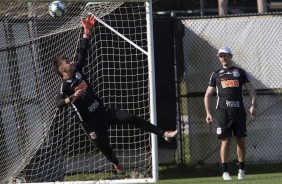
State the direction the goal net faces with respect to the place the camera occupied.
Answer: facing the viewer

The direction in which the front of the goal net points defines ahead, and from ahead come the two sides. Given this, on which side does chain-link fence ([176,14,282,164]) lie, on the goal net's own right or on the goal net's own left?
on the goal net's own left

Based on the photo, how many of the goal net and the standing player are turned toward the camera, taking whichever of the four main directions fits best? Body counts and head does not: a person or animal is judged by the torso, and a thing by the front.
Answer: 2

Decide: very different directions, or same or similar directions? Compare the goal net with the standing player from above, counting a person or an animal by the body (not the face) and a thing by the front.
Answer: same or similar directions

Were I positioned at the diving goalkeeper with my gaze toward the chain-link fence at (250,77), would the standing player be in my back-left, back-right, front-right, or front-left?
front-right

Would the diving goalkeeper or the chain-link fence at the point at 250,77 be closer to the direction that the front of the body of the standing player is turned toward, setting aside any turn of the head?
the diving goalkeeper

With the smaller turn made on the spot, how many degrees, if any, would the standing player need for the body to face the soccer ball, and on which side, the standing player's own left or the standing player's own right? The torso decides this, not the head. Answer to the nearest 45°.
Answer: approximately 90° to the standing player's own right

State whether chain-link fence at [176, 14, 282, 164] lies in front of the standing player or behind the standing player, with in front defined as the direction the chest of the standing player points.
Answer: behind

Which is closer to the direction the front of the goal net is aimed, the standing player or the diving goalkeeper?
the diving goalkeeper
